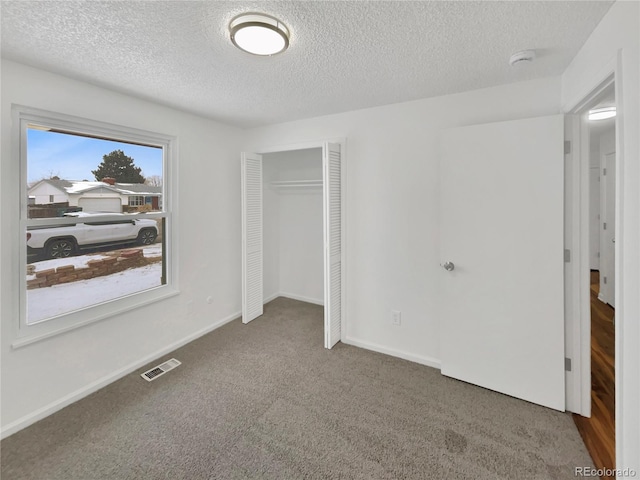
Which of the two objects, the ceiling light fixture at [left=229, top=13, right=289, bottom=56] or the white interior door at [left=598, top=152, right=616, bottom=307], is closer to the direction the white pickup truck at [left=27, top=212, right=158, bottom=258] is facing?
the white interior door

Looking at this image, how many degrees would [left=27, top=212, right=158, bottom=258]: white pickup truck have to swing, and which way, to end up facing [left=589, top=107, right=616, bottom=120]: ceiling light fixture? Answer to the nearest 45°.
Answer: approximately 90° to its right

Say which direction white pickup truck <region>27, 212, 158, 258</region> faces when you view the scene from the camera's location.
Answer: facing away from the viewer and to the right of the viewer

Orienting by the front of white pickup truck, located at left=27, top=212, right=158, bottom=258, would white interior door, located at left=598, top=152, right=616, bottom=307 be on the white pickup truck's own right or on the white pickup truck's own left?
on the white pickup truck's own right

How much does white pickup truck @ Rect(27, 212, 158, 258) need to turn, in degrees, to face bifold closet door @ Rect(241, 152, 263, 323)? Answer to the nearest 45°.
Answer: approximately 45° to its right

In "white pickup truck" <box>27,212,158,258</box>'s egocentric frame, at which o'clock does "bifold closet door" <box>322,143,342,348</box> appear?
The bifold closet door is roughly at 2 o'clock from the white pickup truck.
